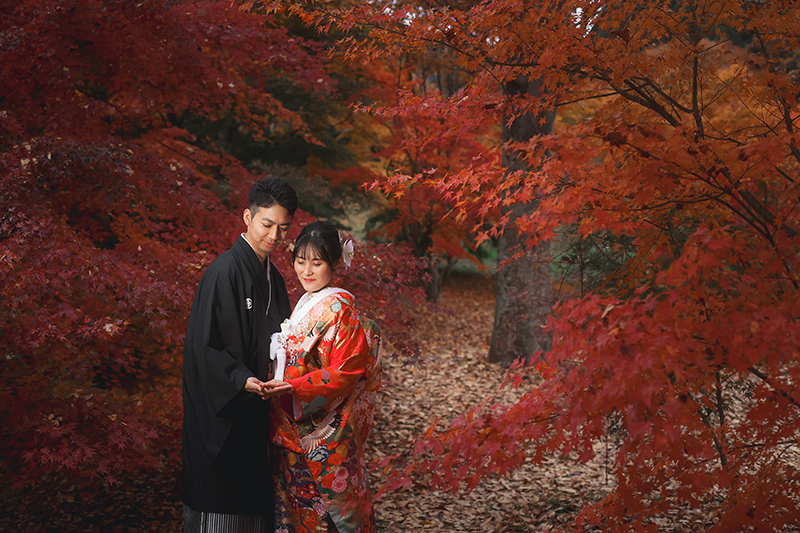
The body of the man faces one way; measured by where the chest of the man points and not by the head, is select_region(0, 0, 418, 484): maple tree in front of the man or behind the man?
behind

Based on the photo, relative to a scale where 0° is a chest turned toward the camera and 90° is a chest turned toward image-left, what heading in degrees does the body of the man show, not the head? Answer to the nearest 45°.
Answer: approximately 315°

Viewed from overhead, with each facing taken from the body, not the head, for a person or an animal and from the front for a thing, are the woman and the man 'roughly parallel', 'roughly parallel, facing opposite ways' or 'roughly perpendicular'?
roughly perpendicular

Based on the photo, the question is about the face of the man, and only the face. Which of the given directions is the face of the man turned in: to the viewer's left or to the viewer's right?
to the viewer's right

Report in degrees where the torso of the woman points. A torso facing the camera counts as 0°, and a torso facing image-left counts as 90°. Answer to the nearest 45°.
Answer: approximately 45°
